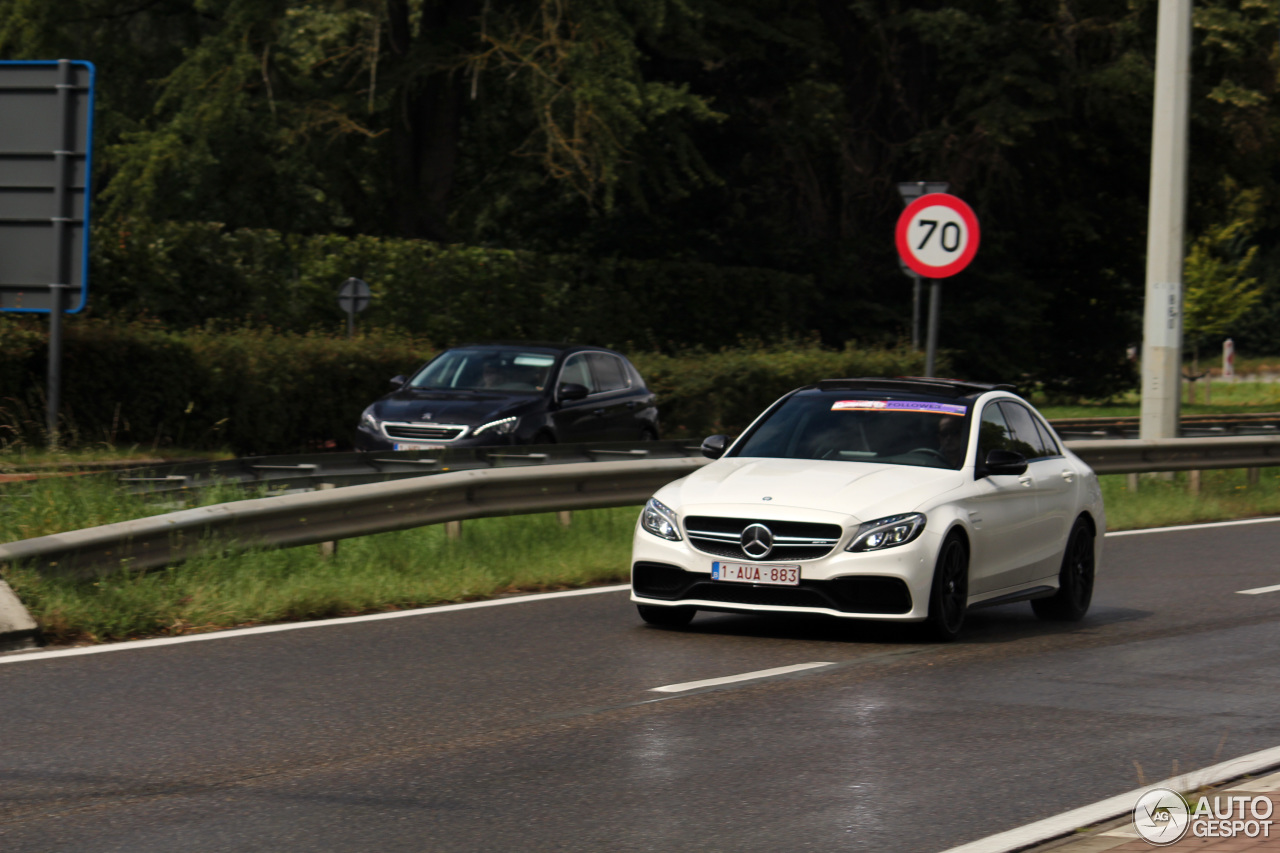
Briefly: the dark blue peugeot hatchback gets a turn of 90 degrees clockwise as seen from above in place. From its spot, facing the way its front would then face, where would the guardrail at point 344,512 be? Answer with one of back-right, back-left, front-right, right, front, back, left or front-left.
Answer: back-left

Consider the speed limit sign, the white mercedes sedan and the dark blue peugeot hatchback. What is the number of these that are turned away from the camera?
0

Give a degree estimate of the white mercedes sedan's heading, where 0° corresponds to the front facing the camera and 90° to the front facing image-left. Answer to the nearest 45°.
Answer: approximately 45°

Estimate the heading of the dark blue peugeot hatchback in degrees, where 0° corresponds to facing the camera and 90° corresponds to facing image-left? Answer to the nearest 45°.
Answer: approximately 45°

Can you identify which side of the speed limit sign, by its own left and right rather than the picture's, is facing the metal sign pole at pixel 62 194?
right

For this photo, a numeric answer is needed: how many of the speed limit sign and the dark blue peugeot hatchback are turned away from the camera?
0

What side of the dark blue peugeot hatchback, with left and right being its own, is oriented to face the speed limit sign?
left

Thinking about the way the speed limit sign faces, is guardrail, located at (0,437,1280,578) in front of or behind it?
in front

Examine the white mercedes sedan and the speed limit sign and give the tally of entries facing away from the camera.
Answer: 0

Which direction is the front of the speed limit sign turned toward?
toward the camera

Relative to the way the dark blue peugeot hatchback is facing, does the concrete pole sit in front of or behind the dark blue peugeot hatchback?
behind

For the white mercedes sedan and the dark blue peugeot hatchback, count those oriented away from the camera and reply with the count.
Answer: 0
